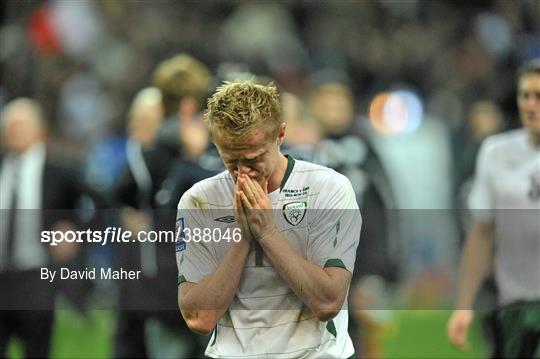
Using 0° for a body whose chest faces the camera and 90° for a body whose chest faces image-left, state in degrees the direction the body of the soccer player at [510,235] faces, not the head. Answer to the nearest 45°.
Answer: approximately 0°

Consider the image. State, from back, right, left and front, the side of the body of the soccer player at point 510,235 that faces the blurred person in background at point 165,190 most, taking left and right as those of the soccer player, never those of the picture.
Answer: right

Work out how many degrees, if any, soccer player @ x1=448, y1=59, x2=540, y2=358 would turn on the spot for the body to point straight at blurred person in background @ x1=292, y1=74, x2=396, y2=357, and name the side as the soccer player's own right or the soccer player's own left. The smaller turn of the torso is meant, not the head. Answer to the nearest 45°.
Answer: approximately 135° to the soccer player's own right

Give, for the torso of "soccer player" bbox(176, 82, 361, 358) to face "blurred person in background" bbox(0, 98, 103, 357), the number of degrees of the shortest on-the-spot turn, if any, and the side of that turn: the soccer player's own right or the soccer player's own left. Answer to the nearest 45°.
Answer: approximately 135° to the soccer player's own right

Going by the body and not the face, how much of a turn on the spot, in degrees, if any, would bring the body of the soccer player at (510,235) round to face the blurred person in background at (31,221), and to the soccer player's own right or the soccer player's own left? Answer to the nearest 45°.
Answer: approximately 90° to the soccer player's own right
